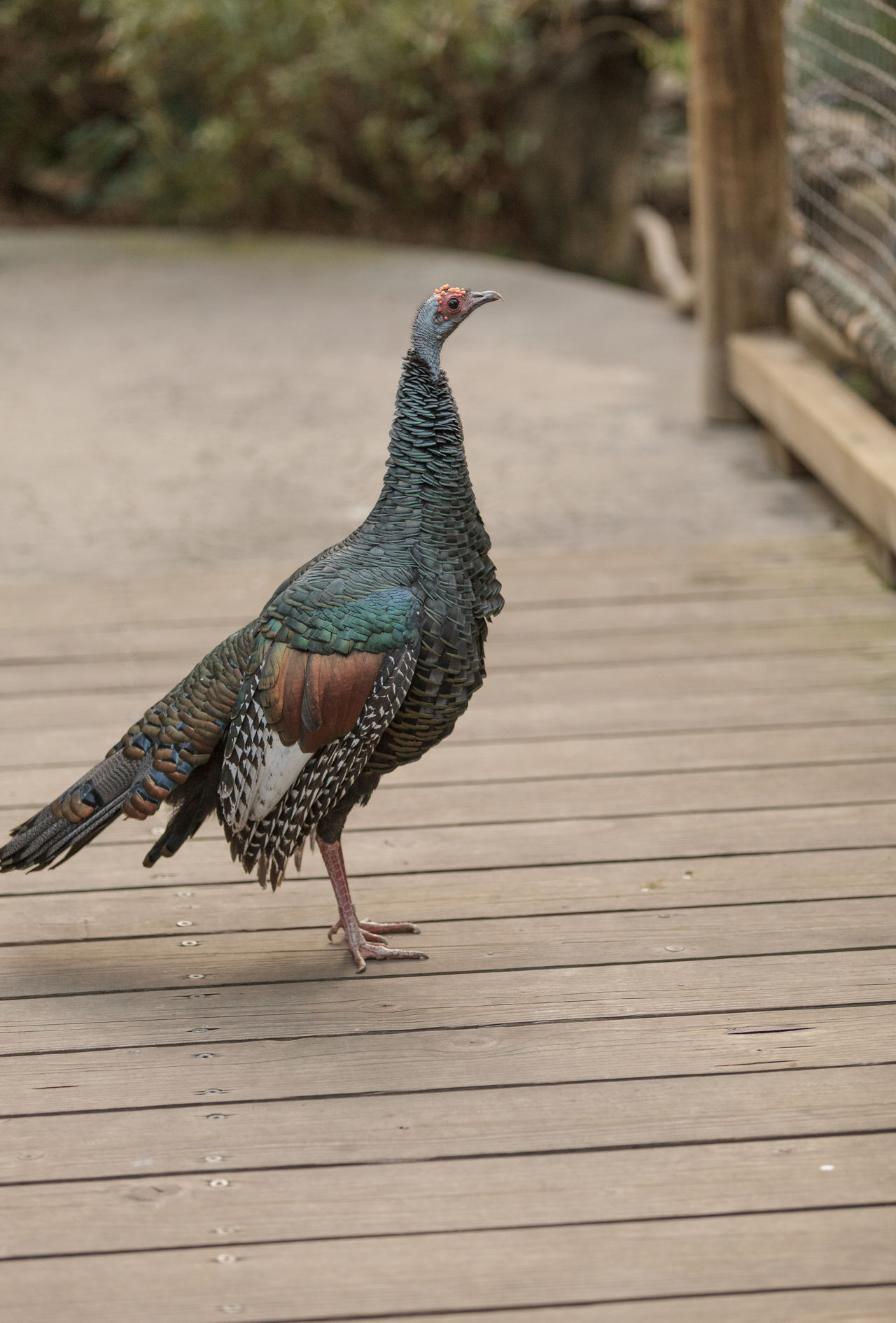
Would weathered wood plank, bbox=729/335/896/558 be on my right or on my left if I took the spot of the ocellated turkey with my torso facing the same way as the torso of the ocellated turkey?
on my left

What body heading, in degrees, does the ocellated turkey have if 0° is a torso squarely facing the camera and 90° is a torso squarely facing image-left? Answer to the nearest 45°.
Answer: approximately 270°

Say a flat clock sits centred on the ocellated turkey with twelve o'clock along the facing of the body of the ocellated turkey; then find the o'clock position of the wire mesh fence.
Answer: The wire mesh fence is roughly at 10 o'clock from the ocellated turkey.

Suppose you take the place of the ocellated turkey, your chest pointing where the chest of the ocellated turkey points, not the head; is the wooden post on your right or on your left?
on your left

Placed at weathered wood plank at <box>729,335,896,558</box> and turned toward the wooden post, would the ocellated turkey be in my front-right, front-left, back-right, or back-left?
back-left
